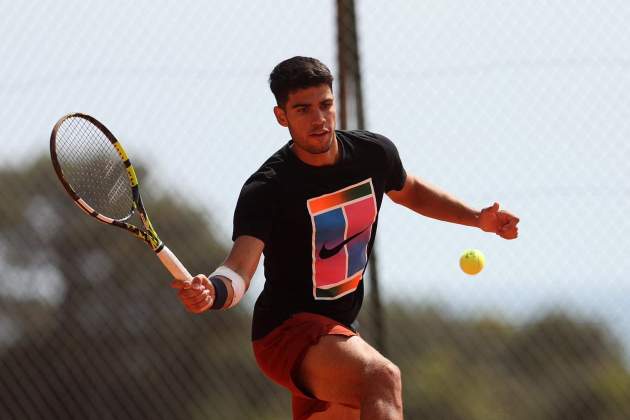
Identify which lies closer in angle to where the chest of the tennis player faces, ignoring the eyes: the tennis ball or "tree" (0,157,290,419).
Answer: the tennis ball

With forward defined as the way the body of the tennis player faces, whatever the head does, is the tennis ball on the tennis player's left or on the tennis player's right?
on the tennis player's left

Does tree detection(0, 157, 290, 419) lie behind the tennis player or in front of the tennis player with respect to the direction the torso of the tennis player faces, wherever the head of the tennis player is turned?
behind
